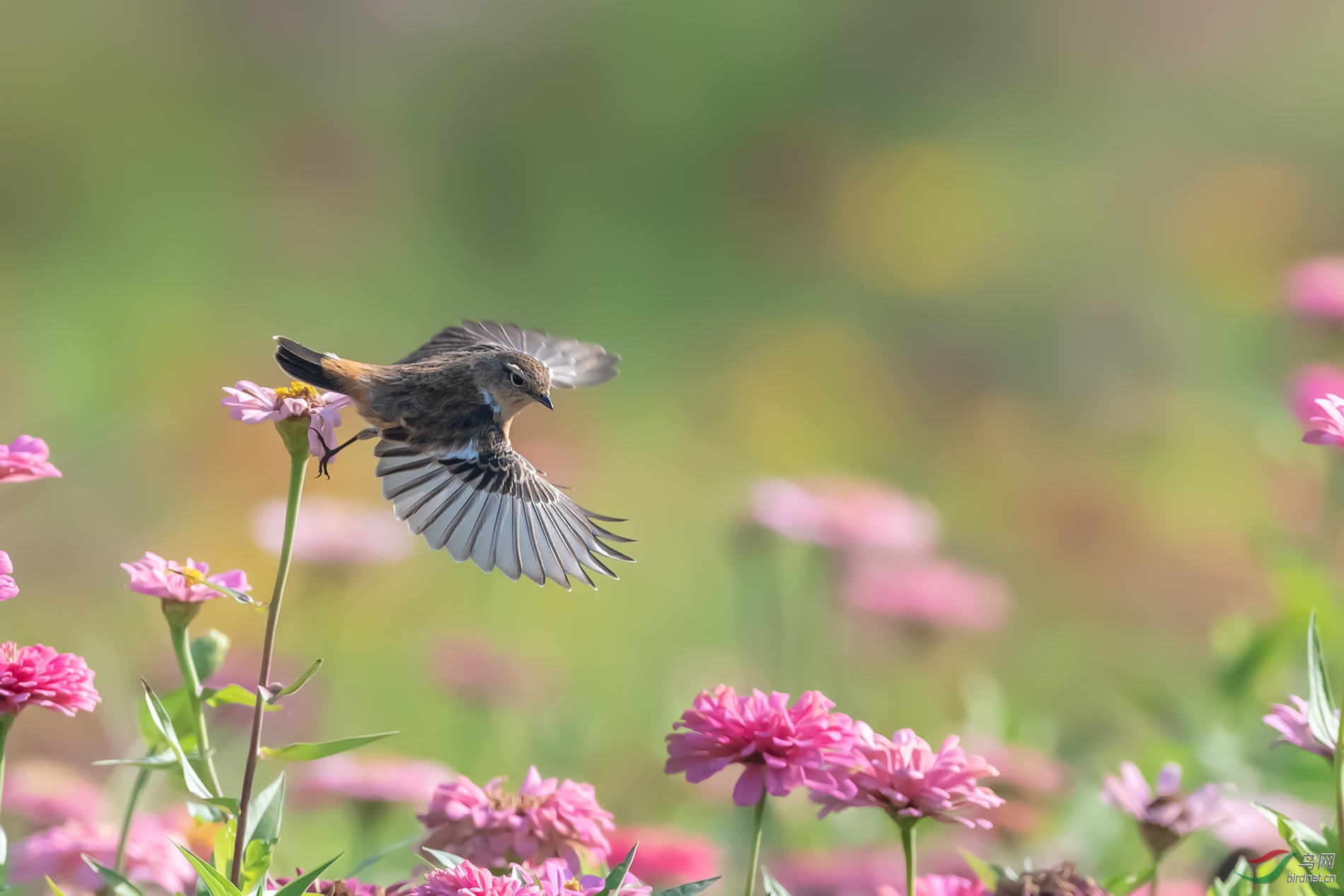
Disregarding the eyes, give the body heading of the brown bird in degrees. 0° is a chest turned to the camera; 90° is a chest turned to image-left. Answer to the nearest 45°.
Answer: approximately 270°

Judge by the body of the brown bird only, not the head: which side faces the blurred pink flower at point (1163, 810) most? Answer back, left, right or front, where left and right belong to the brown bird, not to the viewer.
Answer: front

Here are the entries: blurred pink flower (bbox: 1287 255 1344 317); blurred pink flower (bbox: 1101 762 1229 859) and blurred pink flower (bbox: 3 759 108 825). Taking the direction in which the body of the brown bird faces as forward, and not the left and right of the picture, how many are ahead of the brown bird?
2
